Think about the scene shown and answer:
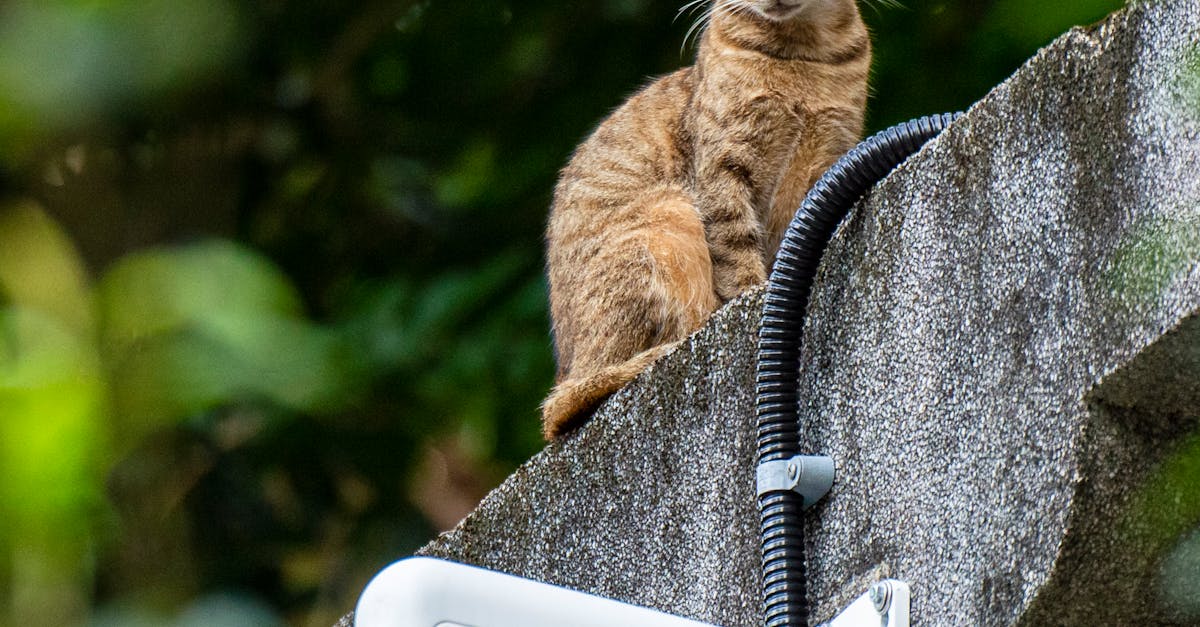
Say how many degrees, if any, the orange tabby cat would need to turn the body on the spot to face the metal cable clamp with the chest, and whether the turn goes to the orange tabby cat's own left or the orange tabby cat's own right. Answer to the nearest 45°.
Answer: approximately 45° to the orange tabby cat's own right

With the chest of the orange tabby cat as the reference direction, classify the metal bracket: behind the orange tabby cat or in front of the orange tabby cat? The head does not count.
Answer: in front

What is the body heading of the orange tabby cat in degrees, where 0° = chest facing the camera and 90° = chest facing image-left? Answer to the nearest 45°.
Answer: approximately 315°
